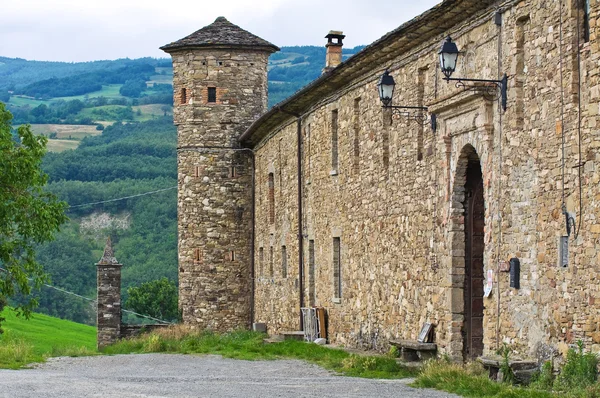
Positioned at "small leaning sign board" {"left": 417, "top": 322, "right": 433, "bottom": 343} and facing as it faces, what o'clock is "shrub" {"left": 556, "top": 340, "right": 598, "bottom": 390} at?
The shrub is roughly at 10 o'clock from the small leaning sign board.

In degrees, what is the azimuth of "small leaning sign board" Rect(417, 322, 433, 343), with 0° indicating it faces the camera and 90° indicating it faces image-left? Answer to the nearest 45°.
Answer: approximately 45°

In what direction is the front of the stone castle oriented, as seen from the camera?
facing the viewer and to the left of the viewer
